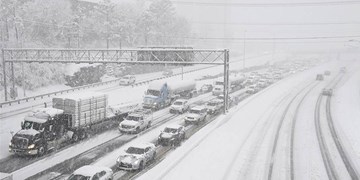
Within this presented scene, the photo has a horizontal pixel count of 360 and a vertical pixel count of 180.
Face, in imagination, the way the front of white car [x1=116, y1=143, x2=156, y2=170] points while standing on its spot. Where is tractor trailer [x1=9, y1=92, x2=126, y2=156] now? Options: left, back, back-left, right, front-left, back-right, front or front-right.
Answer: right

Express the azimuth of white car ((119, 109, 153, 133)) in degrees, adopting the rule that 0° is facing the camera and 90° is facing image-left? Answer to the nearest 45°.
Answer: approximately 45°

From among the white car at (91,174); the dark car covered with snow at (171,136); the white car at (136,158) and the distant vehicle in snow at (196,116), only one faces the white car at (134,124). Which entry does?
the distant vehicle in snow

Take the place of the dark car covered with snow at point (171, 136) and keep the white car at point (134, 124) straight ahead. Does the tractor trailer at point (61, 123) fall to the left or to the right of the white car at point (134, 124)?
left

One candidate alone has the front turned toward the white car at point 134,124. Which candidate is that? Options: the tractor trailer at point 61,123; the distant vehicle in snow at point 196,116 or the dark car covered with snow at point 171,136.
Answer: the distant vehicle in snow

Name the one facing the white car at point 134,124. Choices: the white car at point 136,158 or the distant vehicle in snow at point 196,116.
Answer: the distant vehicle in snow

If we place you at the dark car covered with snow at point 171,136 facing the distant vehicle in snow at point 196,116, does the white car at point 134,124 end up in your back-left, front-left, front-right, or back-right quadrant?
front-left

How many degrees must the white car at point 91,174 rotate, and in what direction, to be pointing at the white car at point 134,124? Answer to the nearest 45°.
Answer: approximately 135° to its right

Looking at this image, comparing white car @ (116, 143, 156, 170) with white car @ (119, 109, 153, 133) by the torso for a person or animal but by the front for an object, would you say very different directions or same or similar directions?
same or similar directions

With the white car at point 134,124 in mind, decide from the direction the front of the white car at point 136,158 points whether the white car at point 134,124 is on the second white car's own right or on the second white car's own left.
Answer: on the second white car's own right

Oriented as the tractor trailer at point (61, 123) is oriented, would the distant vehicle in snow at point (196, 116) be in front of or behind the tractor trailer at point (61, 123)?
behind

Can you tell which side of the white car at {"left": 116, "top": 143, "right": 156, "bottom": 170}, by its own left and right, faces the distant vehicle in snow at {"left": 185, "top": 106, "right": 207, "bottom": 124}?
back

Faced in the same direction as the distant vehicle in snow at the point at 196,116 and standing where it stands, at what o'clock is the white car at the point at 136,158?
The white car is roughly at 11 o'clock from the distant vehicle in snow.

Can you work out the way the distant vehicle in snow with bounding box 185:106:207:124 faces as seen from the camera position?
facing the viewer and to the left of the viewer

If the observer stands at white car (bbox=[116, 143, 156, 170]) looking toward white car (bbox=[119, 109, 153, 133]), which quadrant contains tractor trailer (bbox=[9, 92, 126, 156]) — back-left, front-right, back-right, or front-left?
front-left

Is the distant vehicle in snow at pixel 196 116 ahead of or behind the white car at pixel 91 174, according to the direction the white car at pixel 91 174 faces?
behind

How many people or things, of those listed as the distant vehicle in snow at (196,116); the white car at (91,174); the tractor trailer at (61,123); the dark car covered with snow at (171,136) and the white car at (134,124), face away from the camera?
0
